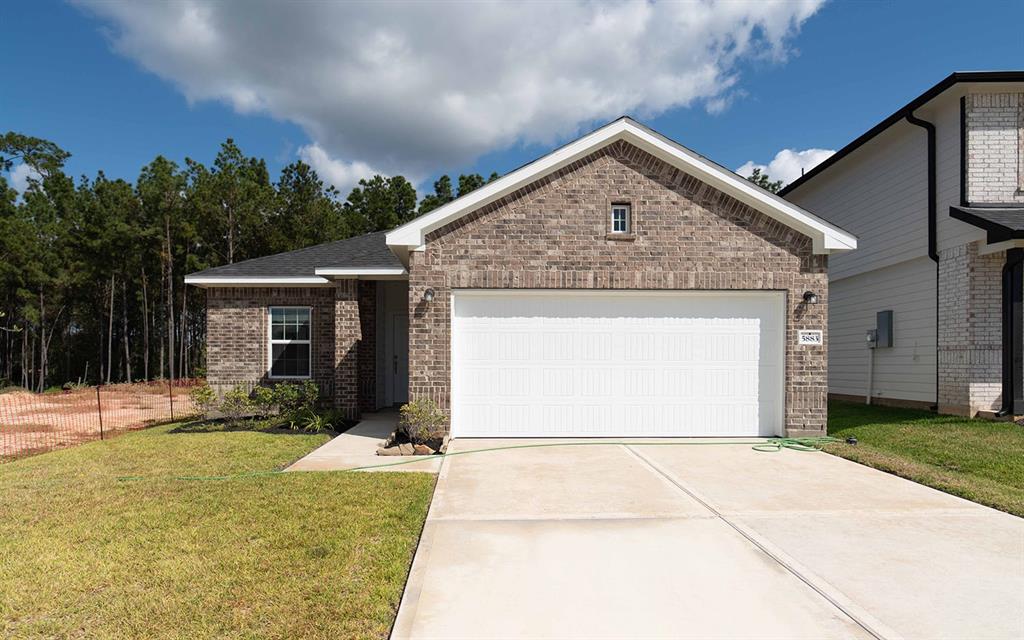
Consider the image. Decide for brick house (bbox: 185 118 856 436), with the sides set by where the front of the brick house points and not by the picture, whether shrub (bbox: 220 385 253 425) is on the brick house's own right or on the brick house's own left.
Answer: on the brick house's own right

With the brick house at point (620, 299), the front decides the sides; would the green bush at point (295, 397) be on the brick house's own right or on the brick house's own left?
on the brick house's own right

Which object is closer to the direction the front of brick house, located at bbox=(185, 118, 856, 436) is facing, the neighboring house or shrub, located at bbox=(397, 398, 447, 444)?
the shrub

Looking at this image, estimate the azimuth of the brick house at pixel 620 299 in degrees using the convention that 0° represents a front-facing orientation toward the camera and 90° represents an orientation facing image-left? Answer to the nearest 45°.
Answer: approximately 0°

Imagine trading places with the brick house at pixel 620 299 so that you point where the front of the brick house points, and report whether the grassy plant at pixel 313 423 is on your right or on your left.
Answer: on your right

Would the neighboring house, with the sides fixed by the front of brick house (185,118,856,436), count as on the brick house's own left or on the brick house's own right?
on the brick house's own left
